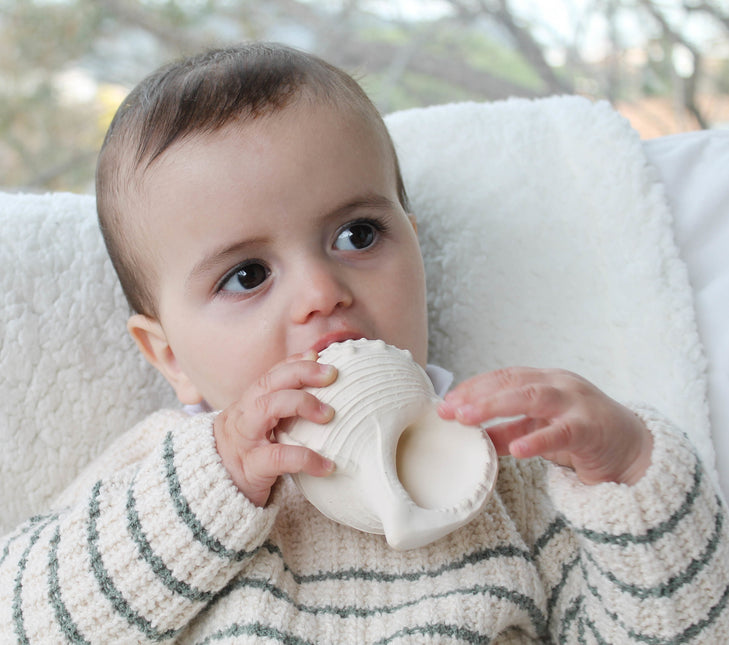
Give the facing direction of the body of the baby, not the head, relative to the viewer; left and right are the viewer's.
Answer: facing the viewer
